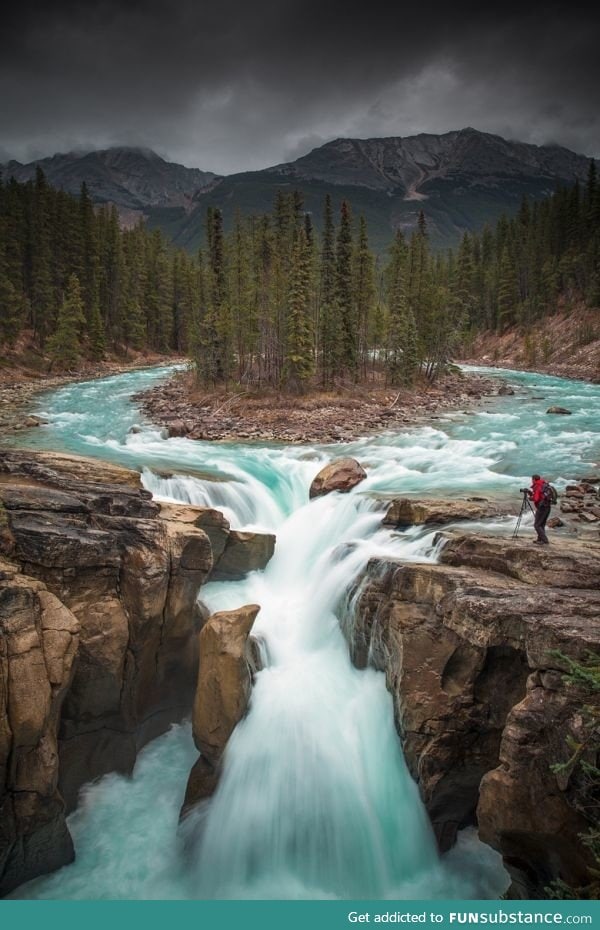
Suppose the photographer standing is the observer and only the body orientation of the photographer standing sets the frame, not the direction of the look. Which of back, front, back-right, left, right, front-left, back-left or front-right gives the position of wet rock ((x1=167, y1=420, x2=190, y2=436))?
front-right

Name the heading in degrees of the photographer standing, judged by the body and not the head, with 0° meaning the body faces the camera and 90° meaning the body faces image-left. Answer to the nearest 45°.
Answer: approximately 90°
